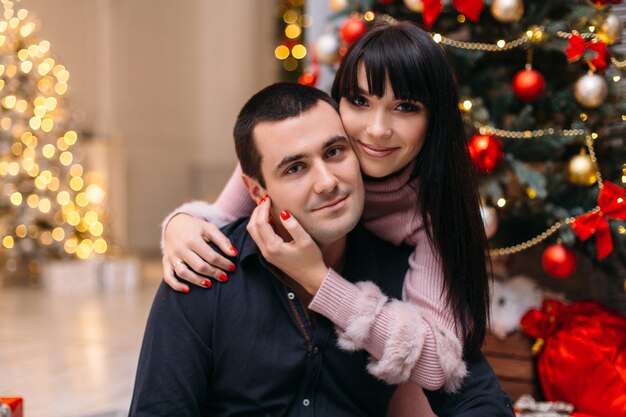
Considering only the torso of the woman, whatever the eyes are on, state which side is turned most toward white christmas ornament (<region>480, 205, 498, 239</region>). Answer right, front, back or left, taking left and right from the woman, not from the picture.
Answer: back

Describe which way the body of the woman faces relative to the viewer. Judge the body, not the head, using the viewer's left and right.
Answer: facing the viewer and to the left of the viewer

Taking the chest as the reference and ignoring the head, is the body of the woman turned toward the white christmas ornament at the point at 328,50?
no

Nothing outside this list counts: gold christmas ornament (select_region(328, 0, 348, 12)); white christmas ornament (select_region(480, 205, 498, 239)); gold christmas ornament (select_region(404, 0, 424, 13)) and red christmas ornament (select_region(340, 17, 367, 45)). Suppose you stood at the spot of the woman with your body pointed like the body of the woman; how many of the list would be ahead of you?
0

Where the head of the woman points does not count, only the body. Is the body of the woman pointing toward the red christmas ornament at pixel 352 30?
no

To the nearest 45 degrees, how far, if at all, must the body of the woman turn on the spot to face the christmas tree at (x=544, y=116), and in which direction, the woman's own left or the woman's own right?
approximately 180°

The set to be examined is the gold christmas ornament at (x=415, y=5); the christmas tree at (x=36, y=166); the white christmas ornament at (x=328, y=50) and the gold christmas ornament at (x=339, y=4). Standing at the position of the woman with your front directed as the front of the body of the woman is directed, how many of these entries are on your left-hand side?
0

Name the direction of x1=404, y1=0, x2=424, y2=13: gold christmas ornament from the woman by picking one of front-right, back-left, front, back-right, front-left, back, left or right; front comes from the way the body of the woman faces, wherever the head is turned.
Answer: back-right

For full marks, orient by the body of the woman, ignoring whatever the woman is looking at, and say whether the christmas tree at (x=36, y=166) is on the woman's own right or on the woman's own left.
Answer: on the woman's own right

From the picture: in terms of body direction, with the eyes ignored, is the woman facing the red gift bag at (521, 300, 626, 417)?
no

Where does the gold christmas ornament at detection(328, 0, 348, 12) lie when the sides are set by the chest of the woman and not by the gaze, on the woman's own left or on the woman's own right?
on the woman's own right

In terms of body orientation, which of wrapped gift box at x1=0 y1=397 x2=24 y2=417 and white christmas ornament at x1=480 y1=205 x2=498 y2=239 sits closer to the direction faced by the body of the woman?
the wrapped gift box

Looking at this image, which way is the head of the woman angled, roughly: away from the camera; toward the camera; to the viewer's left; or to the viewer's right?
toward the camera
